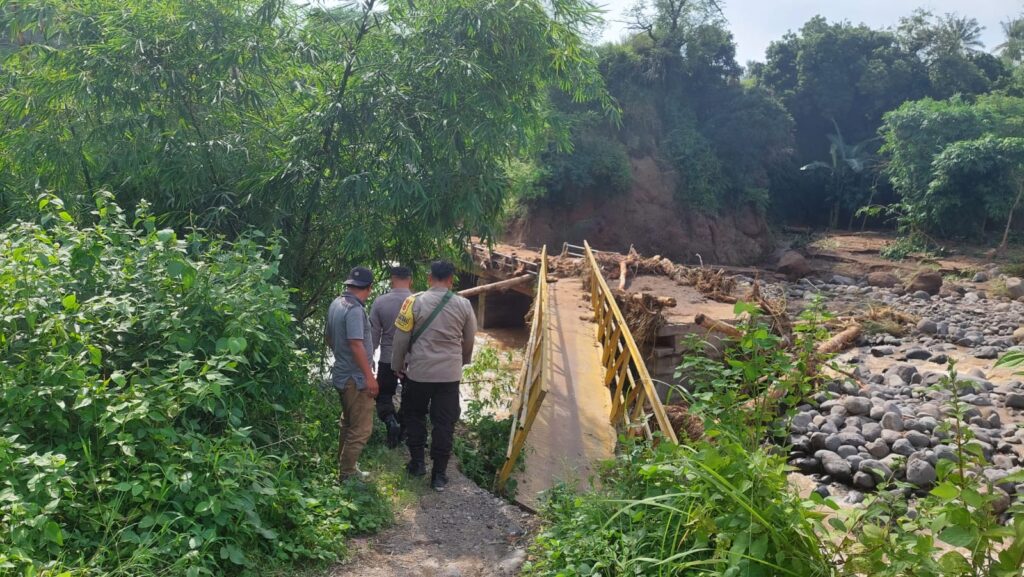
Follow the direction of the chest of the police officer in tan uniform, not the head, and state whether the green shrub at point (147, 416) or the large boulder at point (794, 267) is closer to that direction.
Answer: the large boulder

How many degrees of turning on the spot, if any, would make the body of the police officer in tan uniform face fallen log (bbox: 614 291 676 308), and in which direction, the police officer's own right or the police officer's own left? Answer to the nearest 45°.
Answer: approximately 45° to the police officer's own right

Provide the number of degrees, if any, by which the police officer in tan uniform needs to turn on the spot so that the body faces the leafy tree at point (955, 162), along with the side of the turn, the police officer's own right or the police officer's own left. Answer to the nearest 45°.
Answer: approximately 45° to the police officer's own right

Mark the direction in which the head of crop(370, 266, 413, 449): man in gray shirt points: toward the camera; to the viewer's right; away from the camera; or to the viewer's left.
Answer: away from the camera

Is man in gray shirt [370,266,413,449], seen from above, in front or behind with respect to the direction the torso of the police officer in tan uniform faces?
in front

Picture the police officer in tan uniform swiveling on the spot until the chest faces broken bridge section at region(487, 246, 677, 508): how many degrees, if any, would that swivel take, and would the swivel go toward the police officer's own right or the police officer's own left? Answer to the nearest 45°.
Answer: approximately 45° to the police officer's own right

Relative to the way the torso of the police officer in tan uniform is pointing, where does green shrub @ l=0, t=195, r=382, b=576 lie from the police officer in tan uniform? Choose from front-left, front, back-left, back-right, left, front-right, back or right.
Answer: back-left

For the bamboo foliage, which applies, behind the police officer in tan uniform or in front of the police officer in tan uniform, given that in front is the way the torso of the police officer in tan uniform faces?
in front

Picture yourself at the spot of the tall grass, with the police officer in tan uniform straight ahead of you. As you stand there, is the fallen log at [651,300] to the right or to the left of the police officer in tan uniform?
right

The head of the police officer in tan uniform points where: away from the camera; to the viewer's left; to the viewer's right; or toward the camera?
away from the camera

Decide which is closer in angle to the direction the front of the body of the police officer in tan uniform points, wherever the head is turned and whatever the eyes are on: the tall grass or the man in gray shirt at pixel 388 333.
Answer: the man in gray shirt

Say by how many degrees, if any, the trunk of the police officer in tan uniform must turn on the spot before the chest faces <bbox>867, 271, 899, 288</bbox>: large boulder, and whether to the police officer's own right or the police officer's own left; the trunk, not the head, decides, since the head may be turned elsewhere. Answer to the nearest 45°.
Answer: approximately 45° to the police officer's own right

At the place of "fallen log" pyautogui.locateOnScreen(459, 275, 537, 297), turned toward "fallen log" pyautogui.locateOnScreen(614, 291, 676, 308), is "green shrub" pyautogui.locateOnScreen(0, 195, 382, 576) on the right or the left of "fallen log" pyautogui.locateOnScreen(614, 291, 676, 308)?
right

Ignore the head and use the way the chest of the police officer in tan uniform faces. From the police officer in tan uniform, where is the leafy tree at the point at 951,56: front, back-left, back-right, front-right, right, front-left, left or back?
front-right

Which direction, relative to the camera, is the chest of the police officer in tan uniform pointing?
away from the camera

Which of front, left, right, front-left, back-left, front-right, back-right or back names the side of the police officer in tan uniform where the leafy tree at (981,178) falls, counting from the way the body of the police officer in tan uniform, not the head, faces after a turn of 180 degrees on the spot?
back-left
